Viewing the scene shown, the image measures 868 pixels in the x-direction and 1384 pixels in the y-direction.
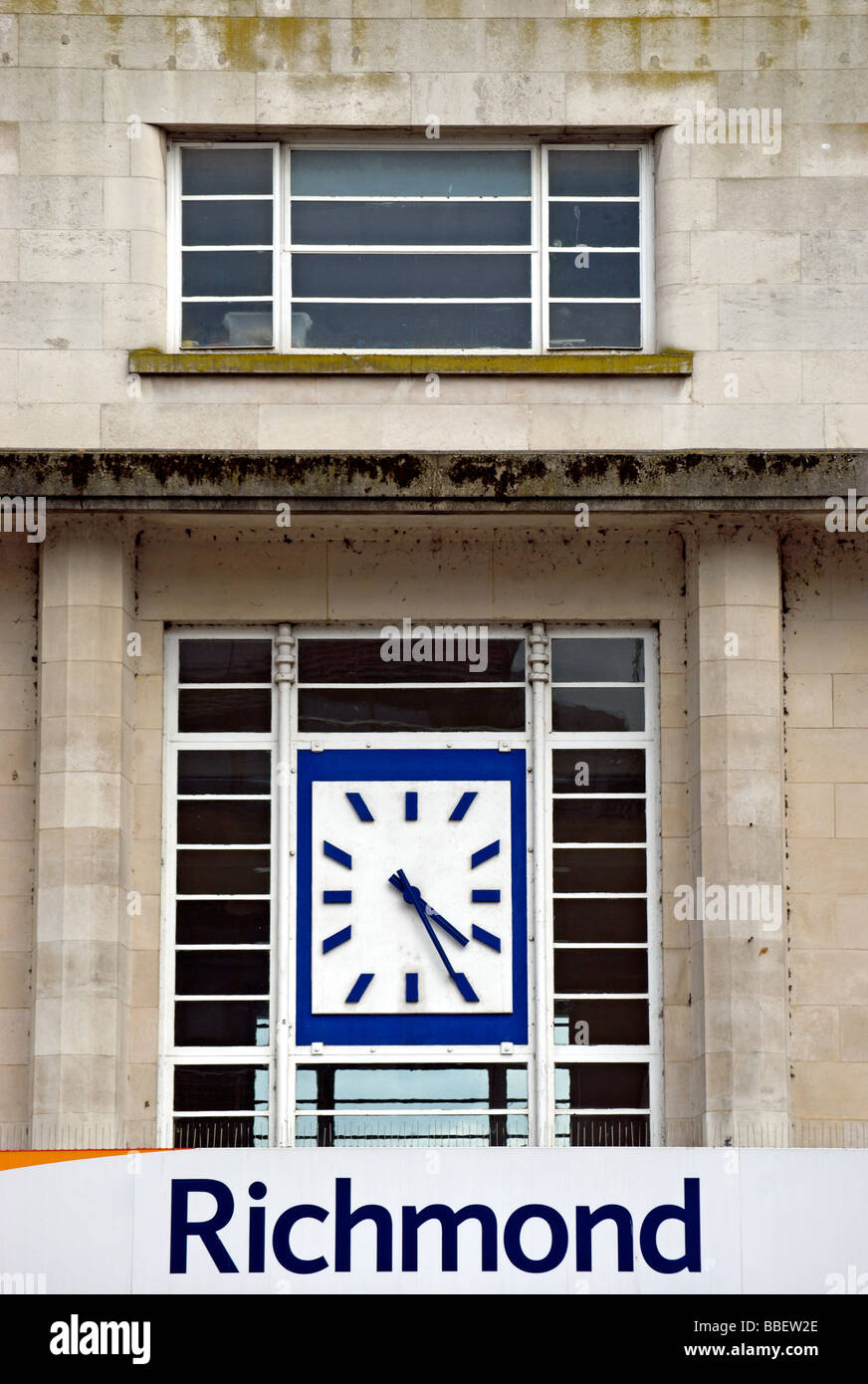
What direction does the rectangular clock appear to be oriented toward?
toward the camera

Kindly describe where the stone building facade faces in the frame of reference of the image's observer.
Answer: facing the viewer
